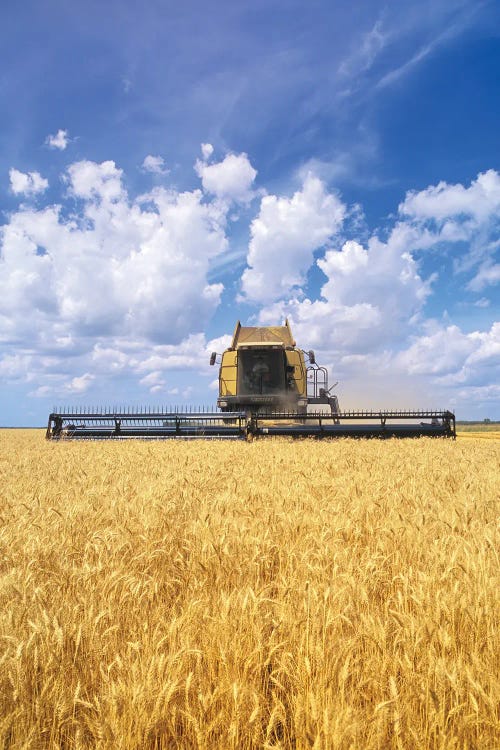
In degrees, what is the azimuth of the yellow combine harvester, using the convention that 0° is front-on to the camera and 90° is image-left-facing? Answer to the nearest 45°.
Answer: approximately 0°
